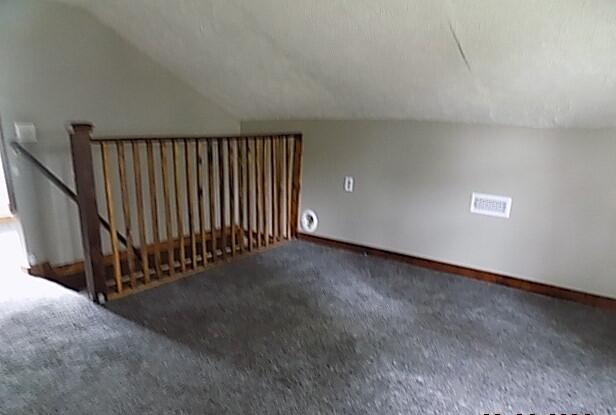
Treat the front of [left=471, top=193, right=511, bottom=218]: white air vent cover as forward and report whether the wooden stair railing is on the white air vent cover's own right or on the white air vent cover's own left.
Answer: on the white air vent cover's own right

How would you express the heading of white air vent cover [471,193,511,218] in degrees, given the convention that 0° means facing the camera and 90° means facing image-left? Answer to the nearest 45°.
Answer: approximately 0°
